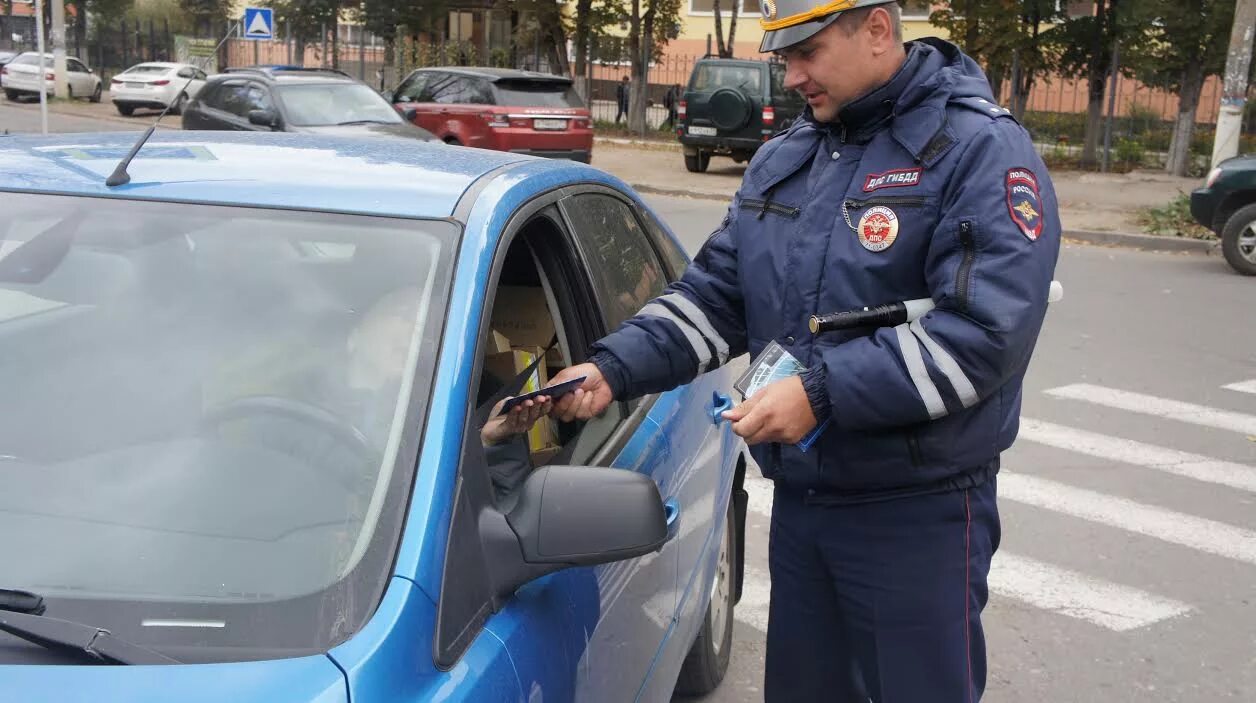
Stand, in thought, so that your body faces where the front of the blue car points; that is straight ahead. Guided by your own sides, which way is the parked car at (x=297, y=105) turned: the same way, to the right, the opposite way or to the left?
to the left

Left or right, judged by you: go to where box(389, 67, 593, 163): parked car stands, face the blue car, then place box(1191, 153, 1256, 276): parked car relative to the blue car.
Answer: left

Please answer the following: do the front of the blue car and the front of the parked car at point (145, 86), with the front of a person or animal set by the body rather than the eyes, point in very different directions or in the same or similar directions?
very different directions

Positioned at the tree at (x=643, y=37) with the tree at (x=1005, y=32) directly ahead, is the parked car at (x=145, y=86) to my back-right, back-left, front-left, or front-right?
back-right

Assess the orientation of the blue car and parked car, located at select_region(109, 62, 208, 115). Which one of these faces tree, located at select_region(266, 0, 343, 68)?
the parked car

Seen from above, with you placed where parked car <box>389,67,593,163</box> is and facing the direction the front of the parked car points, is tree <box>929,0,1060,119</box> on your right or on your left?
on your right

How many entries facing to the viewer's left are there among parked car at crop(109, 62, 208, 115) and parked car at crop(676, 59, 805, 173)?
0

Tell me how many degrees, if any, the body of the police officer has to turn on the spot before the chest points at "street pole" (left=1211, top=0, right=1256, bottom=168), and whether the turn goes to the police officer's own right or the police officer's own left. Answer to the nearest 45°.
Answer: approximately 135° to the police officer's own right

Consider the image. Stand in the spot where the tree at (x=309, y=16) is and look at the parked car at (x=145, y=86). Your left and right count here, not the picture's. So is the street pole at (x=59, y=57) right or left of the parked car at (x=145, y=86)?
right

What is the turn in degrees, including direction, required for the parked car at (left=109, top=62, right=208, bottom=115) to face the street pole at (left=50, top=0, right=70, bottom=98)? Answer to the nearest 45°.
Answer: approximately 90° to its left

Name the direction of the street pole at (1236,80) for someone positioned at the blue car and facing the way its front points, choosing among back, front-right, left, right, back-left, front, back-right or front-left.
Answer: back

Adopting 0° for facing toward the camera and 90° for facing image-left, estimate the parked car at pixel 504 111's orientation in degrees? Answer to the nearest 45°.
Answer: approximately 135°

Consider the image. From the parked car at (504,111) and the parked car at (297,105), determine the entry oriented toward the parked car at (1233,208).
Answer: the parked car at (297,105)

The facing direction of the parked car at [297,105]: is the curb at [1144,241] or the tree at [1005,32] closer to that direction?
the curb

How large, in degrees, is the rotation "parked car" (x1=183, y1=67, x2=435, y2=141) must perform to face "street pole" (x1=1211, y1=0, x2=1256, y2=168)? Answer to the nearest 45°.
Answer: approximately 45° to its left

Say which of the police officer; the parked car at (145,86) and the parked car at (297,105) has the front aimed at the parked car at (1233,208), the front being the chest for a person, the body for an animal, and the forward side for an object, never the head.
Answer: the parked car at (297,105)

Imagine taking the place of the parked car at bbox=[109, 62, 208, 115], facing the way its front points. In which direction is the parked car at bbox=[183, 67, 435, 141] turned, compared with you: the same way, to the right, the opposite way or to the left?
to the right

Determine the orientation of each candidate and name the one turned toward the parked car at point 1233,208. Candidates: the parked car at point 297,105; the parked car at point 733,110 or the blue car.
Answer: the parked car at point 297,105
